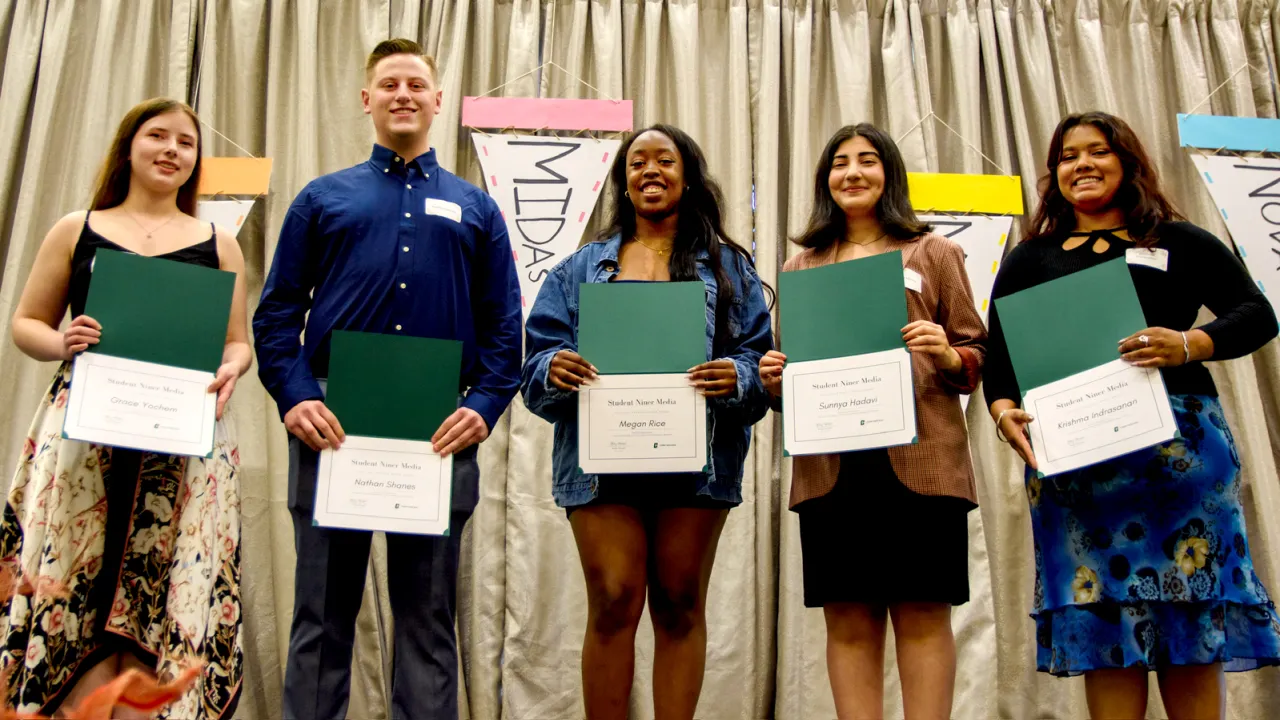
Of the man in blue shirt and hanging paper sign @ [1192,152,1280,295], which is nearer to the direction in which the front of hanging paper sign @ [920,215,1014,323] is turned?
the man in blue shirt

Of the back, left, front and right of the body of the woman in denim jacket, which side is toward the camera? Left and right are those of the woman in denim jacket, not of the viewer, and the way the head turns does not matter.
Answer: front

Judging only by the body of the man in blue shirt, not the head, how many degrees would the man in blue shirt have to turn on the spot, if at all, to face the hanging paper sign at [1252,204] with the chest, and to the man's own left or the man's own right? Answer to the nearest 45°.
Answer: approximately 90° to the man's own left

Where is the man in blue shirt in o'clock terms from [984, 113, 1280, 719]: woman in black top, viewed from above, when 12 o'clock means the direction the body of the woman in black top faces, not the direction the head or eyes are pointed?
The man in blue shirt is roughly at 2 o'clock from the woman in black top.

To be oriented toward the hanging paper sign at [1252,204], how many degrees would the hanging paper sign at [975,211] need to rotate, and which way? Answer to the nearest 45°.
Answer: approximately 135° to its left

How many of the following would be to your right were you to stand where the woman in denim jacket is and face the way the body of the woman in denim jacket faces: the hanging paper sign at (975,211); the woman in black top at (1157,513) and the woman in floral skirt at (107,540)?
1

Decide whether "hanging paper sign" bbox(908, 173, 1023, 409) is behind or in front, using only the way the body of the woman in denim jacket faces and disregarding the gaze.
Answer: behind

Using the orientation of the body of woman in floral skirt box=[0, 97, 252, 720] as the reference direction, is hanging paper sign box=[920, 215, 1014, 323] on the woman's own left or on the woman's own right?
on the woman's own left

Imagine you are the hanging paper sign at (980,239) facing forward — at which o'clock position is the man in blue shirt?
The man in blue shirt is roughly at 1 o'clock from the hanging paper sign.

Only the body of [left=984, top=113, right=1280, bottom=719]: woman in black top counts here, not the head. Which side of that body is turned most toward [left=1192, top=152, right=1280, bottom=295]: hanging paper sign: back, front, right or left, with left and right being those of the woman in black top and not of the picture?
back

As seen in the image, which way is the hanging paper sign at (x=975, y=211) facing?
toward the camera

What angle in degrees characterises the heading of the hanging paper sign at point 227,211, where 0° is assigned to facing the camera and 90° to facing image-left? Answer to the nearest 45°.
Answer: approximately 0°

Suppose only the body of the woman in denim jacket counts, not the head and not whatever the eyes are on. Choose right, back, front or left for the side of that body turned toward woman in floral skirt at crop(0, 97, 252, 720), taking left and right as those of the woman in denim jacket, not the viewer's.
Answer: right

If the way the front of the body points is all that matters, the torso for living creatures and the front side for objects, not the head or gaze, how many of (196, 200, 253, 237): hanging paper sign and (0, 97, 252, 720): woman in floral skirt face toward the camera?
2
